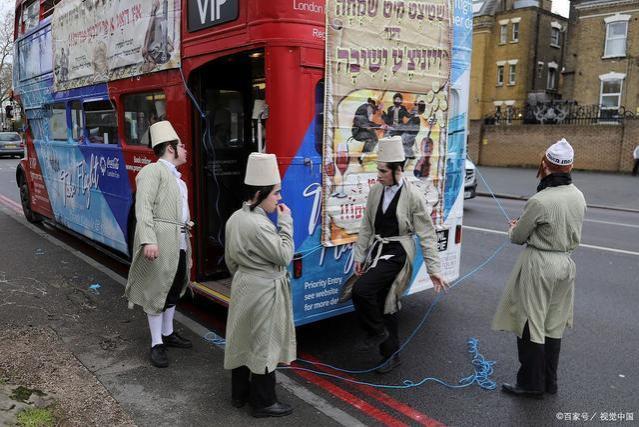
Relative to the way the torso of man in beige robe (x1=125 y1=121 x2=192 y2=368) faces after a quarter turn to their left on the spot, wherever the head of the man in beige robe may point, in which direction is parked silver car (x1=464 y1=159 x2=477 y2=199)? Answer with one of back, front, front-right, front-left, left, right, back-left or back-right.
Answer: front-right

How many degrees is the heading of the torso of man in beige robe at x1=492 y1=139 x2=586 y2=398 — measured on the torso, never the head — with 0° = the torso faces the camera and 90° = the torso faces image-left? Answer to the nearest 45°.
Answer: approximately 135°

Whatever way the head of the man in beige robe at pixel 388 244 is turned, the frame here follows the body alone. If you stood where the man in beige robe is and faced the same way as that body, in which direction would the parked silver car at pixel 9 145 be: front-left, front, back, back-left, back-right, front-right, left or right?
right

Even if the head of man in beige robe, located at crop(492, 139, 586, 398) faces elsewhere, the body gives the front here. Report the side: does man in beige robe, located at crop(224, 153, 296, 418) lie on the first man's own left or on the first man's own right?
on the first man's own left

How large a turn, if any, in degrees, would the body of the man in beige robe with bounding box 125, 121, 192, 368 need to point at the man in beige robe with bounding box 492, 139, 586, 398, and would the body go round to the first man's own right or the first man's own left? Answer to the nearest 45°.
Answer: approximately 45° to the first man's own right

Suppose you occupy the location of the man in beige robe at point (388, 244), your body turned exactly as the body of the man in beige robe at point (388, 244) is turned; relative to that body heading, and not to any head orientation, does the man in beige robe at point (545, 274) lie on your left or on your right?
on your left

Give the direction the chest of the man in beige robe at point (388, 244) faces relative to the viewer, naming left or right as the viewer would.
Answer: facing the viewer and to the left of the viewer

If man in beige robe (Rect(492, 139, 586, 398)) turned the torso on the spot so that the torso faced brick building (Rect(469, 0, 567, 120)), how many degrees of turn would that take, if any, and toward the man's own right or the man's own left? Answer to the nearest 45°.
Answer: approximately 45° to the man's own right

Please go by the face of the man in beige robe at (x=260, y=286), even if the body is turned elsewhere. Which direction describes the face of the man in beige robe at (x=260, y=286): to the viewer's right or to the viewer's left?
to the viewer's right

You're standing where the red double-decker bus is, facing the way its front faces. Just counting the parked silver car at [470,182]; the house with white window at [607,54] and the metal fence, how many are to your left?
0

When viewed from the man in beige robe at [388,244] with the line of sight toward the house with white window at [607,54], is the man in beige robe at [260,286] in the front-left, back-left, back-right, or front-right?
back-left

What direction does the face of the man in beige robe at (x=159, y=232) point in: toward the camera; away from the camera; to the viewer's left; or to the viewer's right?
to the viewer's right

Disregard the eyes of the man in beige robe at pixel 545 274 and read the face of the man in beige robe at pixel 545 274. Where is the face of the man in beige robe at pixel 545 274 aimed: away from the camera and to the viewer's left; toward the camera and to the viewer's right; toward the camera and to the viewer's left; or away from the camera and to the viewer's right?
away from the camera and to the viewer's left

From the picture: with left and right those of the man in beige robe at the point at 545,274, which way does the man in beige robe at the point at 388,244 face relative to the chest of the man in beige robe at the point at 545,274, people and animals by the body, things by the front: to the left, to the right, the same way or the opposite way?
to the left

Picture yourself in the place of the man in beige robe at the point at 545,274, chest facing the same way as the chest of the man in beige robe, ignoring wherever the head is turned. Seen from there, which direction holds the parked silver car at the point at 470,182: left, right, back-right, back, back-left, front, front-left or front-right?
front-right
